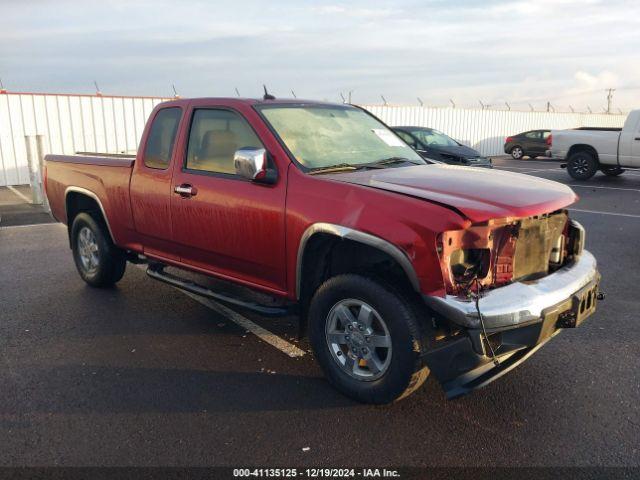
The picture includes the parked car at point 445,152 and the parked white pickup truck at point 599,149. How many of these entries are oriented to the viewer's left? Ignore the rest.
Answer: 0

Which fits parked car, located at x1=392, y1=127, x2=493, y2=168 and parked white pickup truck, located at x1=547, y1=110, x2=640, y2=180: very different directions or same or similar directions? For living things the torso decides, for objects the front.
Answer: same or similar directions

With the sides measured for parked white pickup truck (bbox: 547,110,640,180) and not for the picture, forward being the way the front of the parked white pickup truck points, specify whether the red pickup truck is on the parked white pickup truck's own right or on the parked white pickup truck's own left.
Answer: on the parked white pickup truck's own right

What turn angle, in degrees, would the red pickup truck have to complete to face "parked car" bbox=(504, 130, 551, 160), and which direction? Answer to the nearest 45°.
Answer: approximately 135° to its left

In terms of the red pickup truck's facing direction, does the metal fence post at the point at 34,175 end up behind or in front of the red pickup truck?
behind

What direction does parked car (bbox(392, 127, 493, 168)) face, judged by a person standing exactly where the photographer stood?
facing the viewer and to the right of the viewer

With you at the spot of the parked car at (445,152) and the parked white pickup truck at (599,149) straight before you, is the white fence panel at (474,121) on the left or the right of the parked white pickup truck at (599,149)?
left

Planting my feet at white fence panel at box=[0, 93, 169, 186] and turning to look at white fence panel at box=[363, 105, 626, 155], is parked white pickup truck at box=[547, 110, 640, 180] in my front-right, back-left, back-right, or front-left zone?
front-right

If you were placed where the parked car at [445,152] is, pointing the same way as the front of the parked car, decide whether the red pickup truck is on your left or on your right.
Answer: on your right

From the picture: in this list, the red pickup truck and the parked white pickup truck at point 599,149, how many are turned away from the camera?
0

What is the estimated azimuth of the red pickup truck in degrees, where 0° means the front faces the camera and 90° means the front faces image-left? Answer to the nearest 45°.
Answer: approximately 315°
